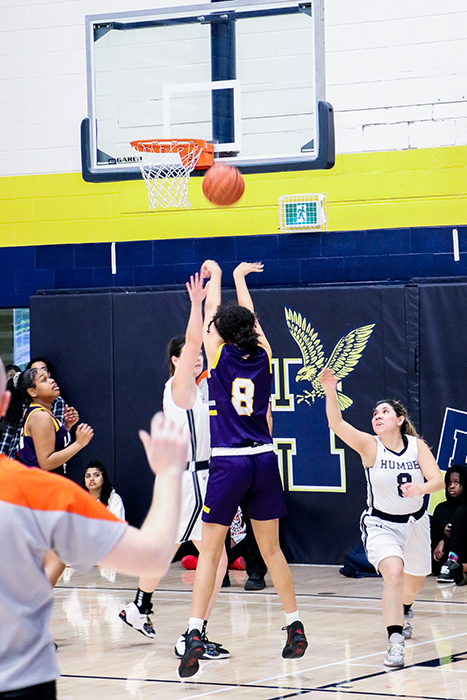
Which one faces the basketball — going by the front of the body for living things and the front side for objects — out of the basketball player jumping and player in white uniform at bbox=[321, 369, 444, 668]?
the basketball player jumping

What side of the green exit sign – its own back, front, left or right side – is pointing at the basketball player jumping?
front

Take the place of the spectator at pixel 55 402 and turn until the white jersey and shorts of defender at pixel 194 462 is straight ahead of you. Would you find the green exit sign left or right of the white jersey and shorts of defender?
left

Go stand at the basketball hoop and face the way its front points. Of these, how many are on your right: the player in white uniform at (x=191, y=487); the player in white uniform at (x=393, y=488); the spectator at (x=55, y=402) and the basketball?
1

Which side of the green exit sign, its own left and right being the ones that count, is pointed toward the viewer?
front

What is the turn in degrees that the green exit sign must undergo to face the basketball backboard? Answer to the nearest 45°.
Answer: approximately 45° to its right

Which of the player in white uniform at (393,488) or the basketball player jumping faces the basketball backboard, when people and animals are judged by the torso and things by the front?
the basketball player jumping

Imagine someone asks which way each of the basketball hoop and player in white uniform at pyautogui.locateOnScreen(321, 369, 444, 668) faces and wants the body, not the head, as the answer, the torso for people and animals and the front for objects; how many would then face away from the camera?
0

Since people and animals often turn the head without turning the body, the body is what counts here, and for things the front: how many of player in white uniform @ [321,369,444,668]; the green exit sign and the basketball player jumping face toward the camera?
2

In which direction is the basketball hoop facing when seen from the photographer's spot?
facing the viewer and to the left of the viewer

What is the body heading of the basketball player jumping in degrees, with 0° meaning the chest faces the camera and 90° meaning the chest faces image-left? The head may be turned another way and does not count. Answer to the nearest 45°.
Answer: approximately 180°

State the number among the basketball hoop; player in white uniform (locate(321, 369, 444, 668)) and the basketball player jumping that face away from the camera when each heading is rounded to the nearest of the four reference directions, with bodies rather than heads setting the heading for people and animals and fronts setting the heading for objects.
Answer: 1

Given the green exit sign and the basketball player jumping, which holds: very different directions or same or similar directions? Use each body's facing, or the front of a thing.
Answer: very different directions

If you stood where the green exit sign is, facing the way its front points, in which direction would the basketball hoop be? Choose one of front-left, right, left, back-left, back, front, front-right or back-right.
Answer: front-right

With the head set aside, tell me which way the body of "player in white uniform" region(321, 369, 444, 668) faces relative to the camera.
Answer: toward the camera

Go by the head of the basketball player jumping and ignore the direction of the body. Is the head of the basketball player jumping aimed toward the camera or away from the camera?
away from the camera
